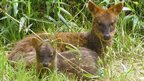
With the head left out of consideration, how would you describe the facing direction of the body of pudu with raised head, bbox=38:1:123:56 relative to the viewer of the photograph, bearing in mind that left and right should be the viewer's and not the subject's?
facing the viewer and to the right of the viewer

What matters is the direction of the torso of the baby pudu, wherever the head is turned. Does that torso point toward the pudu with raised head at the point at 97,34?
no

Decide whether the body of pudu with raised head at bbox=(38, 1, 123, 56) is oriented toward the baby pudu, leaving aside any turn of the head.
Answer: no
